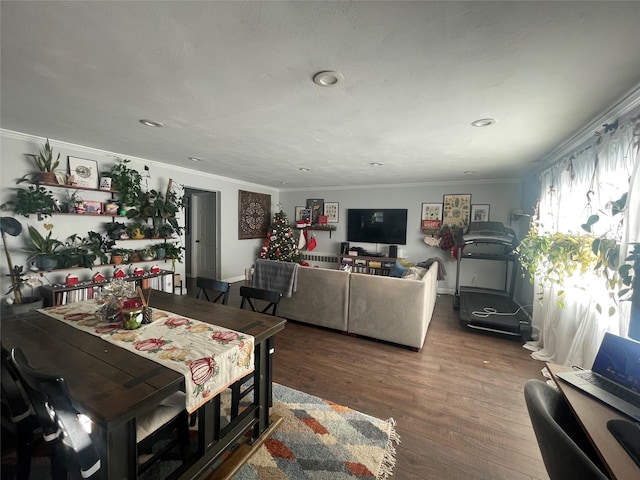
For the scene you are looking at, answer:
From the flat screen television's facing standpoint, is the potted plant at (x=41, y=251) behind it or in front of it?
in front

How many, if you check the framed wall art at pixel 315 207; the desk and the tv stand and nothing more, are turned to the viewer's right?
0

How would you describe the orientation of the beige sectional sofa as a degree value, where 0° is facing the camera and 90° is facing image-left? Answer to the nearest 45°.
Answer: approximately 225°

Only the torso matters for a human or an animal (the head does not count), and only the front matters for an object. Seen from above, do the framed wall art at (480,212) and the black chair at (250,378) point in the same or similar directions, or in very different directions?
same or similar directions

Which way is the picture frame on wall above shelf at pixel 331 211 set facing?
toward the camera

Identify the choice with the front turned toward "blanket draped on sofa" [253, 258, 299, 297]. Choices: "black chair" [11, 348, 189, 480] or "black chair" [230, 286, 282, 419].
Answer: "black chair" [11, 348, 189, 480]

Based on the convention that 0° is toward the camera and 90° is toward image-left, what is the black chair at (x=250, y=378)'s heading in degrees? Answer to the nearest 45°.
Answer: approximately 45°

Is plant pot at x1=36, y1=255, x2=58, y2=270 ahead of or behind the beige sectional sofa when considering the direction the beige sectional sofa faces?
behind

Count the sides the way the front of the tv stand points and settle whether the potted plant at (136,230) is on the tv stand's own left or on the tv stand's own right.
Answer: on the tv stand's own right

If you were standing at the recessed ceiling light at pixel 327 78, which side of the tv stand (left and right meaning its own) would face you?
front

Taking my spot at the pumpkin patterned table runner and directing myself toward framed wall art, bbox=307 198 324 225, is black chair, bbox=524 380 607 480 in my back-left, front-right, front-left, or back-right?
back-right

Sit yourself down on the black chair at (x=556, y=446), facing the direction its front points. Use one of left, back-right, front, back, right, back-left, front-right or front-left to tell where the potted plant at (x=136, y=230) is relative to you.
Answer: back

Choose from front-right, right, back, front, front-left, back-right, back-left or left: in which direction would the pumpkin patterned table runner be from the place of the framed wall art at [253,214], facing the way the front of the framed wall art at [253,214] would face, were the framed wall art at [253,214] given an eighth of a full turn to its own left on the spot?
right

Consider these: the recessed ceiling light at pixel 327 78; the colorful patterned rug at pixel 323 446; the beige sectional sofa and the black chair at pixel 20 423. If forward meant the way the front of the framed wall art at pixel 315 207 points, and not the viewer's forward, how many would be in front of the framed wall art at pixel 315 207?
4

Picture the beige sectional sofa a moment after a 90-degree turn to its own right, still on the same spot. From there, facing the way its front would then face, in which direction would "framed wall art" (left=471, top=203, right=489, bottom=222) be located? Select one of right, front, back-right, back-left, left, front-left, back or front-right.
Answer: left

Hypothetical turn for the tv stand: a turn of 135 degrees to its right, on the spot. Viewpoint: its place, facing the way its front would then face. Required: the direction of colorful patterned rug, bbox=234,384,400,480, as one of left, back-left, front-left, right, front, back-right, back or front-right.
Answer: back-left

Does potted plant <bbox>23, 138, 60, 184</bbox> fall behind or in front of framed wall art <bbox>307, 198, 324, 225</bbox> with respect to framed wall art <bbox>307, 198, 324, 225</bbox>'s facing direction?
in front

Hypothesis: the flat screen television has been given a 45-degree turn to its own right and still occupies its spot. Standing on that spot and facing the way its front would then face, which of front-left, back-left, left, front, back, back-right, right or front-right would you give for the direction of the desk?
front-left

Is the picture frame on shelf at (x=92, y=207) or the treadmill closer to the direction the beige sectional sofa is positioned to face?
the treadmill

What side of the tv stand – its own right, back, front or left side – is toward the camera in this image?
front

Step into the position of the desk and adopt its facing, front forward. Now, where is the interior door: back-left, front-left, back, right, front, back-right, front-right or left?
front-right

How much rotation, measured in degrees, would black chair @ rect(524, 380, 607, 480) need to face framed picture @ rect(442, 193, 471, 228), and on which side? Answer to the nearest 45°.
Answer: approximately 90° to its left
